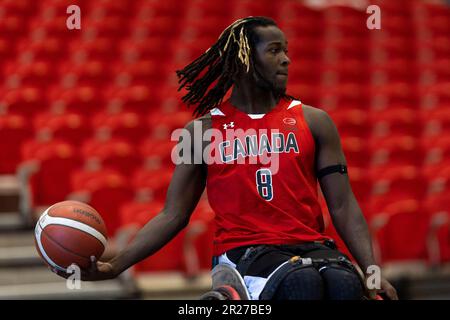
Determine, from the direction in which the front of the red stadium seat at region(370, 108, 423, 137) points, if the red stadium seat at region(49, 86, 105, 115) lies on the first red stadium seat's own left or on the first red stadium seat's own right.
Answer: on the first red stadium seat's own right

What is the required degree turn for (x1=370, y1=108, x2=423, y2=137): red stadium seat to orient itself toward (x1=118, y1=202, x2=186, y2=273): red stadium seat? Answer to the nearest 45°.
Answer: approximately 45° to its right

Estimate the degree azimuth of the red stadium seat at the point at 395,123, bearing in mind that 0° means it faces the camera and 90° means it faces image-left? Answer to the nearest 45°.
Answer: approximately 0°

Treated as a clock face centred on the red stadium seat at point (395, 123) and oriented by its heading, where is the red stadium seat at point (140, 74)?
the red stadium seat at point (140, 74) is roughly at 3 o'clock from the red stadium seat at point (395, 123).

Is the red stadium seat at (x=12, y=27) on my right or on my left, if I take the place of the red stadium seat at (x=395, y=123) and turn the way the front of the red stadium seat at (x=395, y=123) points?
on my right

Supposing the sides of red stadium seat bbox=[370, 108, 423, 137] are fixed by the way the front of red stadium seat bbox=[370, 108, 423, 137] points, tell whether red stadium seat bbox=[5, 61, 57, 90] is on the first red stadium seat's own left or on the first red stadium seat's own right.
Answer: on the first red stadium seat's own right

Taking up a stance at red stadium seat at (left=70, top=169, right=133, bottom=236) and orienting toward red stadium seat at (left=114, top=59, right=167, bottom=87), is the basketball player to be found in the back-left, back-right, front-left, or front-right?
back-right

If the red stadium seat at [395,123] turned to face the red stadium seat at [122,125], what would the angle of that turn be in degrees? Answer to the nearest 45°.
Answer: approximately 45° to its right
